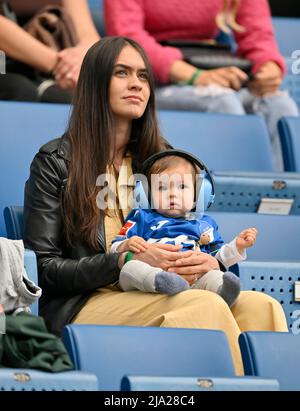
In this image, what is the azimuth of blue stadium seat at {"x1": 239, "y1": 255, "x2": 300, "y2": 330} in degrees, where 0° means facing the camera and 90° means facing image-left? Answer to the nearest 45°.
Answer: approximately 0°

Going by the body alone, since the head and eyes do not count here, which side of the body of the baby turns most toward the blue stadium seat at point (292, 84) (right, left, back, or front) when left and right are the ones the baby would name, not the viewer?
back

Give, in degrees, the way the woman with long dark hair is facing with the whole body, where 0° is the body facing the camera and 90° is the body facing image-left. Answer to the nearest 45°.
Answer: approximately 315°

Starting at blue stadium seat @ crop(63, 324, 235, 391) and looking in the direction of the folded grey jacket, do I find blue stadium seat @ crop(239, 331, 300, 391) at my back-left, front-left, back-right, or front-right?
back-right

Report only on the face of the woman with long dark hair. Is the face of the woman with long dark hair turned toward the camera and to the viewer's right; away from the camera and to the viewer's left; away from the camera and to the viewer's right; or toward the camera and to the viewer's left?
toward the camera and to the viewer's right

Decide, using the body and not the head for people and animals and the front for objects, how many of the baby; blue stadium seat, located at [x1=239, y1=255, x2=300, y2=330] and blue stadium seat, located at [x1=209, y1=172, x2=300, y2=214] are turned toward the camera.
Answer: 3

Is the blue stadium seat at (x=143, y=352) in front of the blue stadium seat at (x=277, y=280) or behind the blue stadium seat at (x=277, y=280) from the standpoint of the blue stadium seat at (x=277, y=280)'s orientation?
in front

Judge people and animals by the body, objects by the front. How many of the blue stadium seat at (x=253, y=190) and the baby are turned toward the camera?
2

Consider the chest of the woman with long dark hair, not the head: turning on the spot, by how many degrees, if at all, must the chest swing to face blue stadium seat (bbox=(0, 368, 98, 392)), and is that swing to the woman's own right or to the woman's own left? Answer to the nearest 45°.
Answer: approximately 45° to the woman's own right
